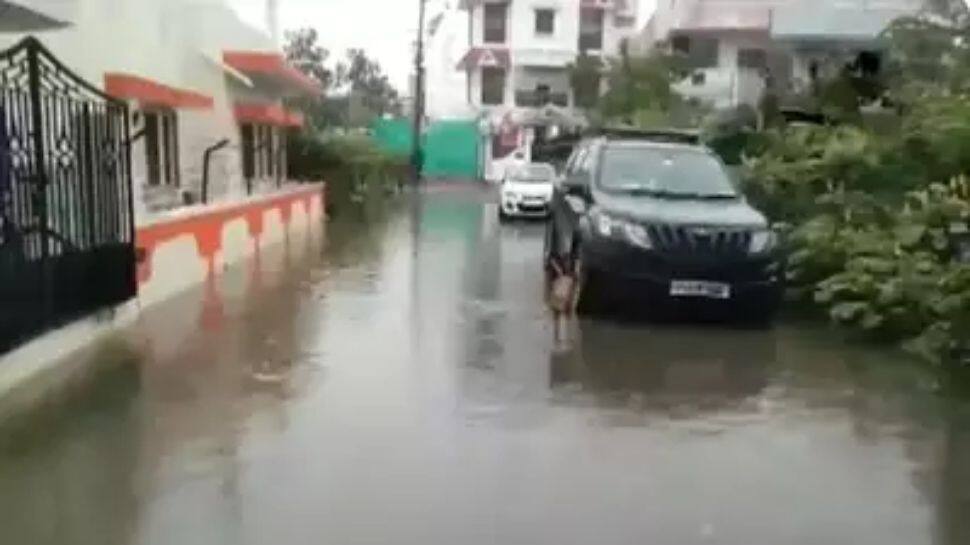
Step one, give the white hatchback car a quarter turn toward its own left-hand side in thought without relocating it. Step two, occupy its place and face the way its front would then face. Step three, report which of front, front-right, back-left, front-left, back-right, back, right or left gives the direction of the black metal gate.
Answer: right

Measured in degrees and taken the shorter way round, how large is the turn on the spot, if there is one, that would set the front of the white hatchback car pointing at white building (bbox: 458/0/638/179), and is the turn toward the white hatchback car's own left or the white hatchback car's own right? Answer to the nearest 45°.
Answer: approximately 180°

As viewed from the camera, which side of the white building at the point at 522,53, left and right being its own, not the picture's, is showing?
front

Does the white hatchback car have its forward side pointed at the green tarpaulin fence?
no

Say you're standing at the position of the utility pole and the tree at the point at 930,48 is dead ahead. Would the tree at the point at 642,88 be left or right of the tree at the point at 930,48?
left

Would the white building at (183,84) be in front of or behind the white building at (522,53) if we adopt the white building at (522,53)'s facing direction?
in front

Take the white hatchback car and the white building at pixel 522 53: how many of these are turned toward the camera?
2

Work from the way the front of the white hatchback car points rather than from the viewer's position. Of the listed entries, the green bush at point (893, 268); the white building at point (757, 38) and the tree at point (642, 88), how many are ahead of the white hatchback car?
1

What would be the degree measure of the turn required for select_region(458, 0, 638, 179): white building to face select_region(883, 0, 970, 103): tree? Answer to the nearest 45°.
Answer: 0° — it already faces it

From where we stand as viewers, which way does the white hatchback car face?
facing the viewer

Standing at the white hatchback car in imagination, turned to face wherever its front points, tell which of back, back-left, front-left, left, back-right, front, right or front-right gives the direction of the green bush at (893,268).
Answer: front

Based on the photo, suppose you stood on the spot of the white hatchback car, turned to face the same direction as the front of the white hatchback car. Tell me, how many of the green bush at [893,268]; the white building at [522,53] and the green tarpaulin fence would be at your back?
2

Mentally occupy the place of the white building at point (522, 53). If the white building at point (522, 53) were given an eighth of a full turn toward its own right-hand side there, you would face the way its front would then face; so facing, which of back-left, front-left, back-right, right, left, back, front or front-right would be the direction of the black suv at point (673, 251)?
front-left

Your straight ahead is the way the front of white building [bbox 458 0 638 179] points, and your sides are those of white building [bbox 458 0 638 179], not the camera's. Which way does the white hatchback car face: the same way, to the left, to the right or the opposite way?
the same way

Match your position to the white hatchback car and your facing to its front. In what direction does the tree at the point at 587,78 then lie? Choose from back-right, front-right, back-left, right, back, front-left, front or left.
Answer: back

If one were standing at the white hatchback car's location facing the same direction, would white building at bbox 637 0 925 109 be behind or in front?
behind
